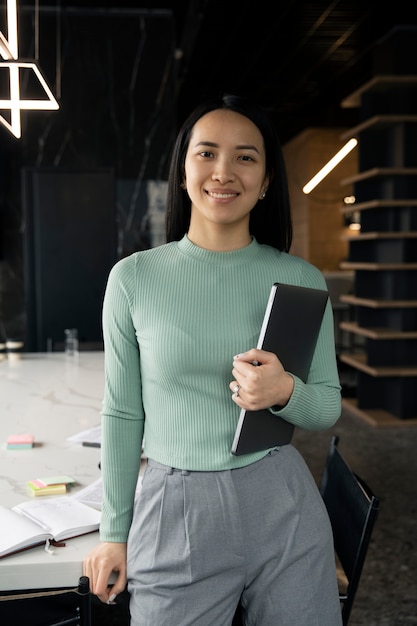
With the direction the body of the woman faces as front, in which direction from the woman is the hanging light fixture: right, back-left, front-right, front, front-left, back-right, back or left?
back-right

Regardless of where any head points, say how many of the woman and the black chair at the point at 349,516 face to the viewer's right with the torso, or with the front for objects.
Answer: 0

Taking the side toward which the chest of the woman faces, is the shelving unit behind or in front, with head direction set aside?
behind

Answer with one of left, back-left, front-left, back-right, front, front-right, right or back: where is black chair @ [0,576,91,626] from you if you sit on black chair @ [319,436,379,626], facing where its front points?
front

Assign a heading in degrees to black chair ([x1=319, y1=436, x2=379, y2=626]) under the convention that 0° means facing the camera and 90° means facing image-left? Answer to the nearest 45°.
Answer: approximately 45°

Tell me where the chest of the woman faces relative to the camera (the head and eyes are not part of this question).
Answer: toward the camera

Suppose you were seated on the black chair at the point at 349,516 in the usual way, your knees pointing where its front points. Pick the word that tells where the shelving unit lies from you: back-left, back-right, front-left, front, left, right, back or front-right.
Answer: back-right

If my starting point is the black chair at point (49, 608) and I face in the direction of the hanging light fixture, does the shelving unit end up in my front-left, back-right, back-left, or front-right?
front-right

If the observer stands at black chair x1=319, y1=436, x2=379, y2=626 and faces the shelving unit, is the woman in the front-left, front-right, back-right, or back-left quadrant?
back-left

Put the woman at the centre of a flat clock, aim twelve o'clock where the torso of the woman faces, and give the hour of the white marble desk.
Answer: The white marble desk is roughly at 5 o'clock from the woman.
